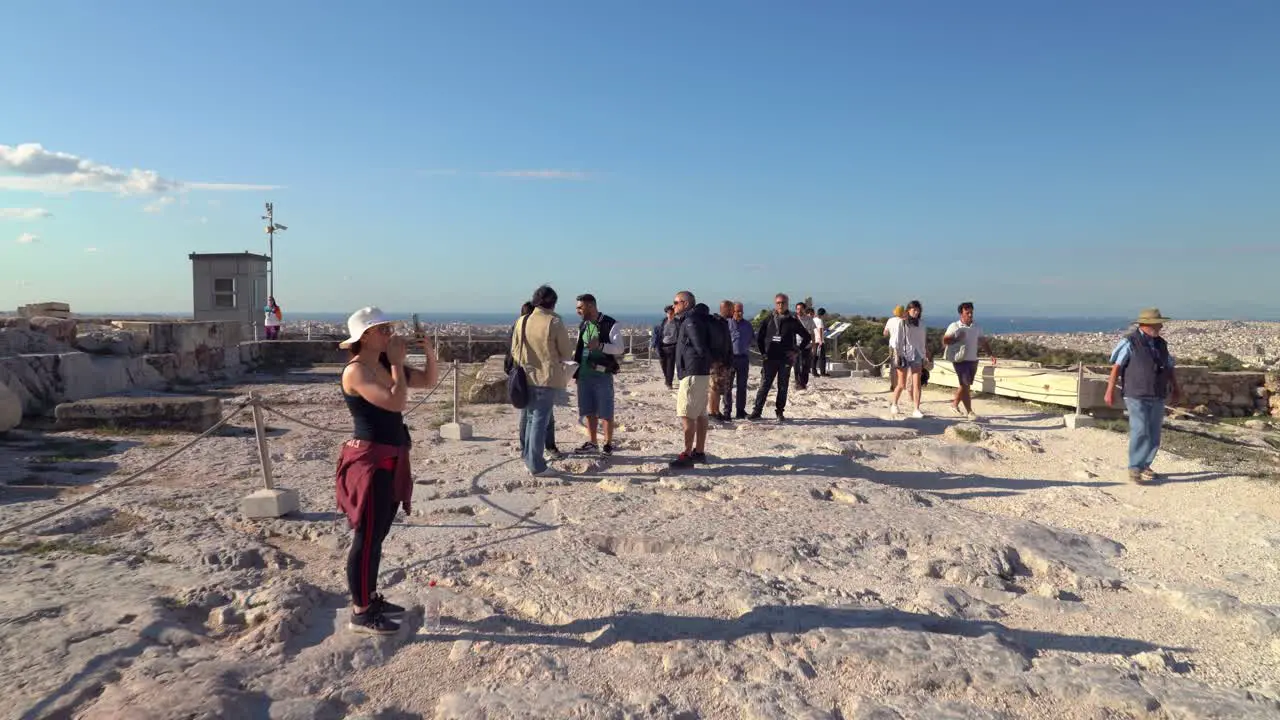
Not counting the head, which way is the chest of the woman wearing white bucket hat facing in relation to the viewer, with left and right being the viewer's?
facing to the right of the viewer

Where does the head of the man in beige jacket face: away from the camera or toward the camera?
away from the camera

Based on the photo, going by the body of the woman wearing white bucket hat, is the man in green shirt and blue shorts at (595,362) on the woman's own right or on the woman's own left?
on the woman's own left

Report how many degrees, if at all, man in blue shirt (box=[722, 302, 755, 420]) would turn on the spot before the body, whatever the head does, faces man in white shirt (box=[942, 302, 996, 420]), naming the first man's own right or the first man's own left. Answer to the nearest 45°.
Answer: approximately 90° to the first man's own left

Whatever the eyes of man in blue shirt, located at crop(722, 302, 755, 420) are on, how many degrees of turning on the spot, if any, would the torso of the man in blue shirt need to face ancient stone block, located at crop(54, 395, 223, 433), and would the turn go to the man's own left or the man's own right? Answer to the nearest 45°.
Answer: approximately 90° to the man's own right

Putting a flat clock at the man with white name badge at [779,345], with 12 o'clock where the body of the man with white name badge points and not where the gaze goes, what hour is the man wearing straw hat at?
The man wearing straw hat is roughly at 10 o'clock from the man with white name badge.
